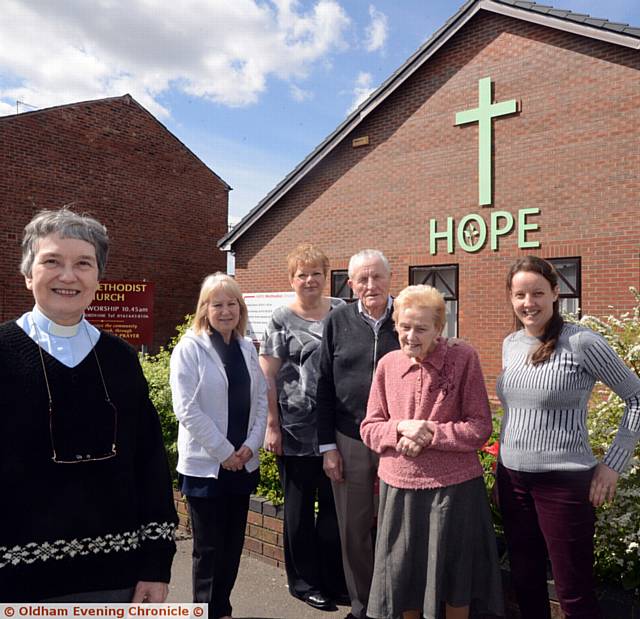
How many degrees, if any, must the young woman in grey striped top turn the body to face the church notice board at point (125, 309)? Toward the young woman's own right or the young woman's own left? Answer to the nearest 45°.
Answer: approximately 90° to the young woman's own right

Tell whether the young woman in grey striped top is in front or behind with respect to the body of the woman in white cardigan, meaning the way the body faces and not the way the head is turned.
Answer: in front

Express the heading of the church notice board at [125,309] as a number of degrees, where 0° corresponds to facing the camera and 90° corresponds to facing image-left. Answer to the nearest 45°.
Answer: approximately 0°

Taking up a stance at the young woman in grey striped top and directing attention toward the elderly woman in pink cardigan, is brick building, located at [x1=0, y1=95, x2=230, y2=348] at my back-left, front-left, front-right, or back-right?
front-right

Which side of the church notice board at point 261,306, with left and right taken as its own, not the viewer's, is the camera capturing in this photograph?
front

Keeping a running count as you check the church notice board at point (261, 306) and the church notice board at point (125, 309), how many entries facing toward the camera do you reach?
2

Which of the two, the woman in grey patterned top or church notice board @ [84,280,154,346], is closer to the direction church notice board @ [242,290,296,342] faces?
the woman in grey patterned top

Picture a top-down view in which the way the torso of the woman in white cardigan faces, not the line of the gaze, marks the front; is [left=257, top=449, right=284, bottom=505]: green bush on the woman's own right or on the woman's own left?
on the woman's own left

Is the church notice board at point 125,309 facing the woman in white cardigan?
yes

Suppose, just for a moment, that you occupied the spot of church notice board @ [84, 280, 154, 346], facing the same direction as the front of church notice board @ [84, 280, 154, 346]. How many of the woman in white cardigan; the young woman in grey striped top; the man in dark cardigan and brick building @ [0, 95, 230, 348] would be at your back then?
1

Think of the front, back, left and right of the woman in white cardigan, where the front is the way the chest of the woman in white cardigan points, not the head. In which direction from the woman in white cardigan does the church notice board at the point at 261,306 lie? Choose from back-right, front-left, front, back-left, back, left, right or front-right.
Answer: back-left

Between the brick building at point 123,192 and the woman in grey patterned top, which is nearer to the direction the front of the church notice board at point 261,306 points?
the woman in grey patterned top

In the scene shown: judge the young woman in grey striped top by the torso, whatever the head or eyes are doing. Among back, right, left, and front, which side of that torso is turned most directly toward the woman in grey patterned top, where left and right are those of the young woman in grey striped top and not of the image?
right
